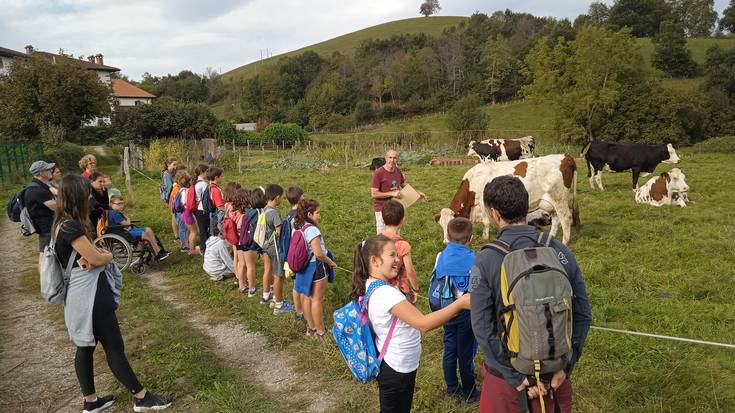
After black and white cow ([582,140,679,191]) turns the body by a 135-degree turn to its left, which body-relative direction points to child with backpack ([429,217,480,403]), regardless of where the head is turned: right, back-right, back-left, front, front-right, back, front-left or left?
back-left

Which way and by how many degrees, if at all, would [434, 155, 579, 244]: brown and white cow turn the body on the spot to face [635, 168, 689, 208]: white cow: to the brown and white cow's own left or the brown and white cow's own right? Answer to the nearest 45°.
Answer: approximately 135° to the brown and white cow's own right

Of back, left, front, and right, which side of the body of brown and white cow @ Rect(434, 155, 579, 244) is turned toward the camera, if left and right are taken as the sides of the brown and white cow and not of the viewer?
left

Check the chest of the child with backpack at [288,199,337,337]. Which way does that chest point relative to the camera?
to the viewer's right

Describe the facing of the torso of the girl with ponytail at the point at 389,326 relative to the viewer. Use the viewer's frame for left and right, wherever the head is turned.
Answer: facing to the right of the viewer

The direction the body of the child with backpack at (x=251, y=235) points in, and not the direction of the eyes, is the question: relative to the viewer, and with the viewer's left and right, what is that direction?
facing away from the viewer and to the right of the viewer

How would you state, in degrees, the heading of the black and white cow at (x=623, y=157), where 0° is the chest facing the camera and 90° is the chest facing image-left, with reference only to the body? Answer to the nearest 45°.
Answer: approximately 270°

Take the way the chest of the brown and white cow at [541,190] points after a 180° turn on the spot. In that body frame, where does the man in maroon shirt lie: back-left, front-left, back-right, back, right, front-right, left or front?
back-right

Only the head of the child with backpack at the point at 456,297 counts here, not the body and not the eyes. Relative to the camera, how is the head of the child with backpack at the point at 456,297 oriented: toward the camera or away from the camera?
away from the camera

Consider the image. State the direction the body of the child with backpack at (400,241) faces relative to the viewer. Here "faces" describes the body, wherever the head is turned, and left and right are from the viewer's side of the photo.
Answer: facing away from the viewer

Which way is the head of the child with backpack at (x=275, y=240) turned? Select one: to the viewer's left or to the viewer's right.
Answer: to the viewer's right

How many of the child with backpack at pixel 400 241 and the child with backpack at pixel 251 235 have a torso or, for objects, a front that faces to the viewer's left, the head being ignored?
0

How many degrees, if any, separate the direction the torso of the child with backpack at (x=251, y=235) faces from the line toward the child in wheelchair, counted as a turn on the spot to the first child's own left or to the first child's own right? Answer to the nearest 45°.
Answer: approximately 90° to the first child's own left
